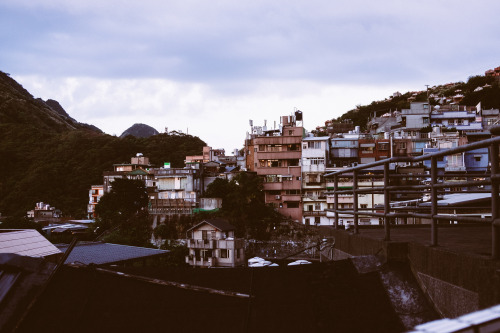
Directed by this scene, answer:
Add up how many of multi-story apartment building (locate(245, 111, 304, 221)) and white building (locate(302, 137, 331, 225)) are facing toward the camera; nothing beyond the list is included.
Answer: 2

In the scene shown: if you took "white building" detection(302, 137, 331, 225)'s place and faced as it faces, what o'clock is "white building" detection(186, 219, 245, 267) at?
"white building" detection(186, 219, 245, 267) is roughly at 1 o'clock from "white building" detection(302, 137, 331, 225).

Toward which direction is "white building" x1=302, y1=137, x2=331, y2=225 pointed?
toward the camera

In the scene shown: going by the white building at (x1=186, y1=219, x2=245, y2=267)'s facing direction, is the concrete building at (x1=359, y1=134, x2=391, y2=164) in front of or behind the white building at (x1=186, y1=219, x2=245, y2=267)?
behind

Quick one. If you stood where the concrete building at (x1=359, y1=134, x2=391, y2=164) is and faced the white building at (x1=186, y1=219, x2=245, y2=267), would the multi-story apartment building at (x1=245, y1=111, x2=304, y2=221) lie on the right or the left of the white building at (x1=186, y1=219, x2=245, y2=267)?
right

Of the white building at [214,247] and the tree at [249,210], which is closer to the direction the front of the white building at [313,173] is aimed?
the white building

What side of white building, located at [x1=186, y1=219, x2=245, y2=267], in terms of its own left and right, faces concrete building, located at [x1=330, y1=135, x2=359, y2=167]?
back

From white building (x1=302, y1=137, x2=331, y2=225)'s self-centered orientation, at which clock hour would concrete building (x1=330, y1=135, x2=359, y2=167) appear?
The concrete building is roughly at 8 o'clock from the white building.

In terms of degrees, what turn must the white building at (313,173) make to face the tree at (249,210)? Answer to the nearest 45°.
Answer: approximately 45° to its right

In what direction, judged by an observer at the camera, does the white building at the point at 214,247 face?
facing the viewer and to the left of the viewer

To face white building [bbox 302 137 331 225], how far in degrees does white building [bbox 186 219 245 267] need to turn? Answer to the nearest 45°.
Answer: approximately 180°

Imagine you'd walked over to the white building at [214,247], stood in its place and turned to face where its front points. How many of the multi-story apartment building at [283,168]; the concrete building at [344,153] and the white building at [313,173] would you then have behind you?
3

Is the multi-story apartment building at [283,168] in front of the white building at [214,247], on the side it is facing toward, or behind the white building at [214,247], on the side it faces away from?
behind

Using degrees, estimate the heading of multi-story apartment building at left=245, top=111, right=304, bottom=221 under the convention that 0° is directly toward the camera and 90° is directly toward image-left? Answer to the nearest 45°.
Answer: approximately 0°
